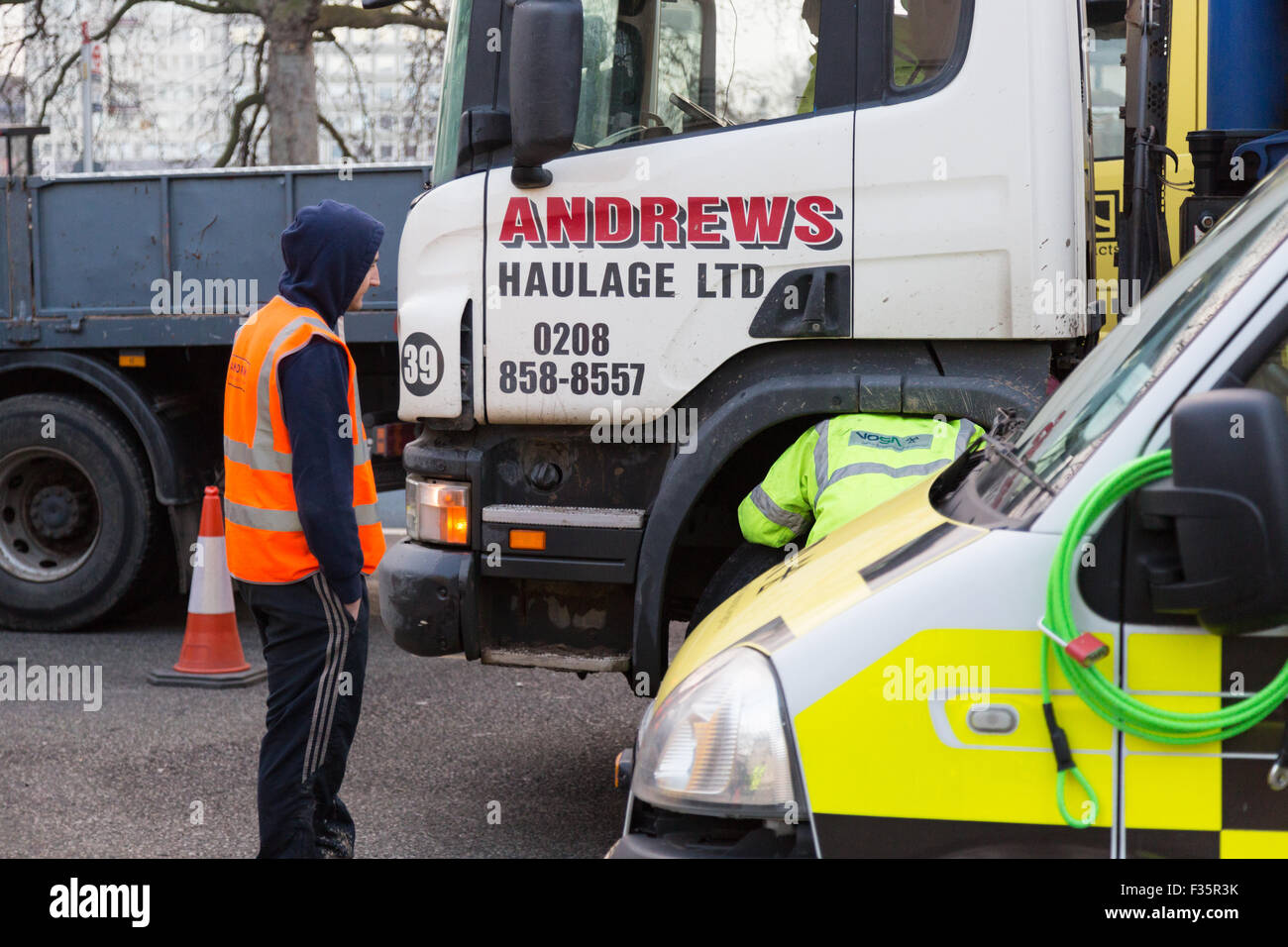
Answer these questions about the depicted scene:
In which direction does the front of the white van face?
to the viewer's left

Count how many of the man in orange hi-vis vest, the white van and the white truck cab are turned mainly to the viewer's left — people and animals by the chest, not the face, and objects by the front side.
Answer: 2

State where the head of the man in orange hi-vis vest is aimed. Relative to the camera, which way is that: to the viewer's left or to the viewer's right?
to the viewer's right

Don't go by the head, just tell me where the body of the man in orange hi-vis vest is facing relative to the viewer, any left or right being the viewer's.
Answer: facing away from the viewer and to the right of the viewer

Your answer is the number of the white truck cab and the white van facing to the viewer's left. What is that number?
2

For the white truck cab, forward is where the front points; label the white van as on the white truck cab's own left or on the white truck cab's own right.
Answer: on the white truck cab's own left

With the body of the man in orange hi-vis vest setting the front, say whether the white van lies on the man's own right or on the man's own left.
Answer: on the man's own right

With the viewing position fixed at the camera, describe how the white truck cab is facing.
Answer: facing to the left of the viewer

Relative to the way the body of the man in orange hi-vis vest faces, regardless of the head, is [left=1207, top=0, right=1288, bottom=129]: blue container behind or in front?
in front
